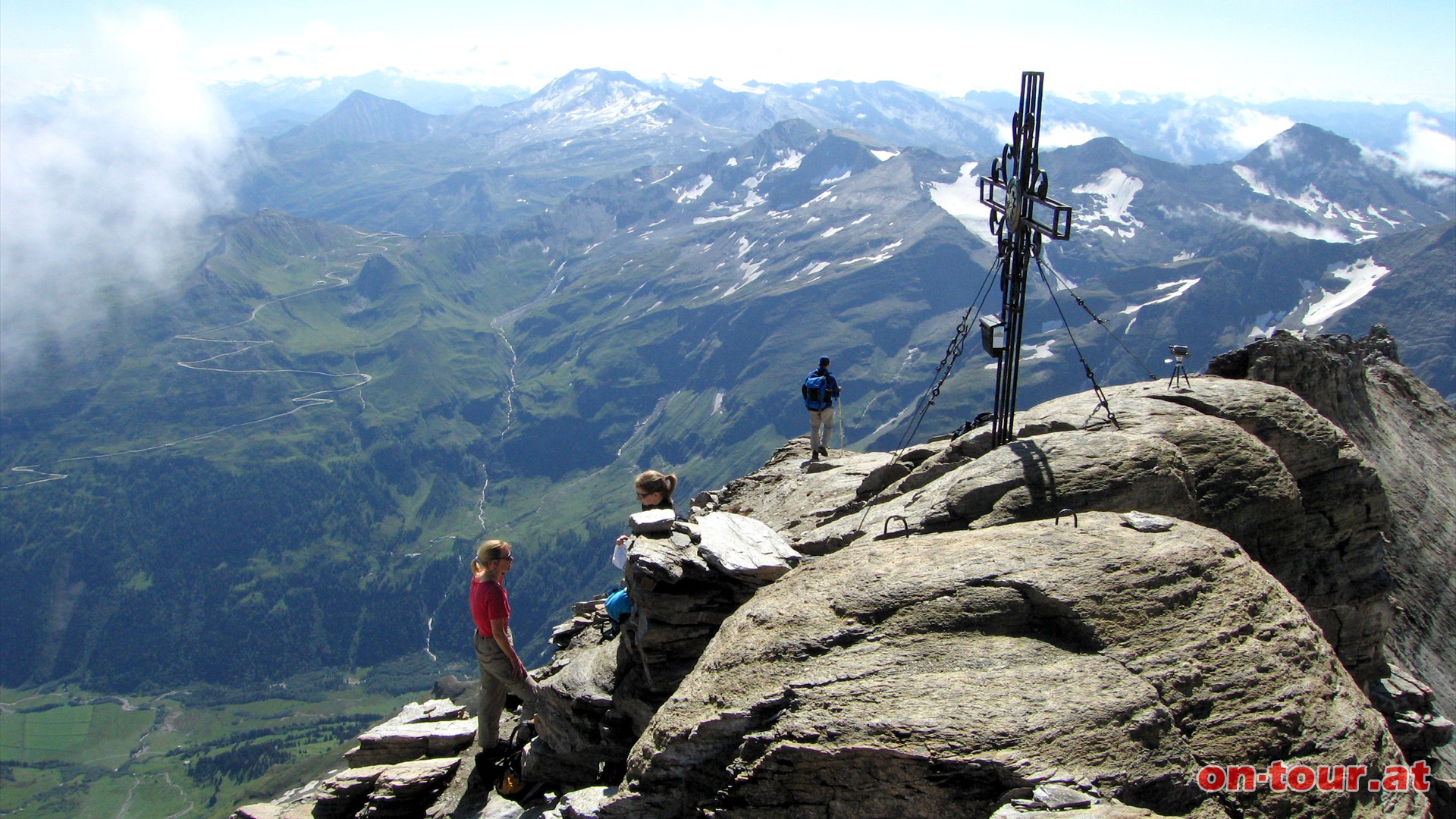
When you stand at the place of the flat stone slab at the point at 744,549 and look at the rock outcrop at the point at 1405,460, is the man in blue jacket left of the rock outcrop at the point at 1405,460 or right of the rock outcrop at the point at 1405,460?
left

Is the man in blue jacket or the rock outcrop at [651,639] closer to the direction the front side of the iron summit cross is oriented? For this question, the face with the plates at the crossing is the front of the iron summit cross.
the rock outcrop

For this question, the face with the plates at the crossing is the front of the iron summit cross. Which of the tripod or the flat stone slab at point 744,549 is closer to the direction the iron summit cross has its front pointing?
the flat stone slab

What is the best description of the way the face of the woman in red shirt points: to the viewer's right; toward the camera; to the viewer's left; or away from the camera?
to the viewer's right

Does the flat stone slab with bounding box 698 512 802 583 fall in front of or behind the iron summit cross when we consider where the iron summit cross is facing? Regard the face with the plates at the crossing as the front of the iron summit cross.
in front

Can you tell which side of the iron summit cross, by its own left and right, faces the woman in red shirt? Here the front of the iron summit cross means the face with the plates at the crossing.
front

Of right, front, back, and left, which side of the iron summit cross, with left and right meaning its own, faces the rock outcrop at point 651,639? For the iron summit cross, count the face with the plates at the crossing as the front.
front

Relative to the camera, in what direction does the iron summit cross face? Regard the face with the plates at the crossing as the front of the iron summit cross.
facing the viewer and to the left of the viewer

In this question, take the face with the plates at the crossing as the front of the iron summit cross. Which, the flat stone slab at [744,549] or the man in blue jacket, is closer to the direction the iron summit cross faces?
the flat stone slab

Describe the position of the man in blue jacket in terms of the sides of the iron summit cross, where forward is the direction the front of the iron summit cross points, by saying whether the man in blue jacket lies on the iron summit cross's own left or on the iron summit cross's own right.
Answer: on the iron summit cross's own right

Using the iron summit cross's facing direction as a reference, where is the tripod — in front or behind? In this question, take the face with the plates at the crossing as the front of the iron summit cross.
behind
